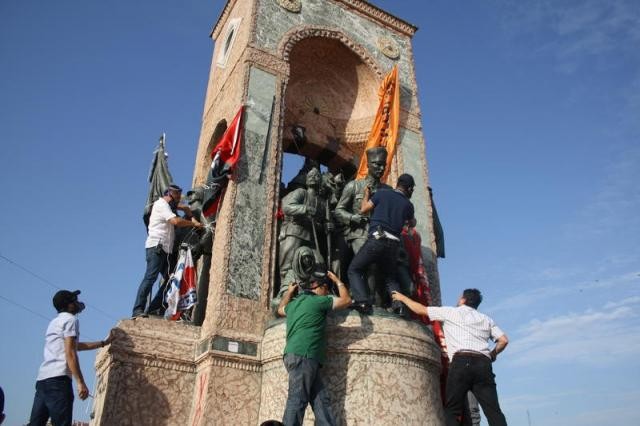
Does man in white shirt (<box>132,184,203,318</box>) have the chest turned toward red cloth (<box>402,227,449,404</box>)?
yes

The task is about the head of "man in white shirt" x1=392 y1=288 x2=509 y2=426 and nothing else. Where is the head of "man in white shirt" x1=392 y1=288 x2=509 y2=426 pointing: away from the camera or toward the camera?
away from the camera

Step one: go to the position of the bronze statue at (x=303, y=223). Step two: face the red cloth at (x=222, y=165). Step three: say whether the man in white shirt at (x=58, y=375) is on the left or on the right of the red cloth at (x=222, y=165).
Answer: left

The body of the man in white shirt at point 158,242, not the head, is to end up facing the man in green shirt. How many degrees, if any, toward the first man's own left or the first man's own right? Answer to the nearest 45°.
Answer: approximately 45° to the first man's own right

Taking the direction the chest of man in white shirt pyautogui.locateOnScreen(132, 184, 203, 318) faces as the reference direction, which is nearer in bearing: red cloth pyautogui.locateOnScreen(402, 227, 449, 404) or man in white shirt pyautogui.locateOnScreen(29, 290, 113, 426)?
the red cloth

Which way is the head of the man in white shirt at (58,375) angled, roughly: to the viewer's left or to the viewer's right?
to the viewer's right

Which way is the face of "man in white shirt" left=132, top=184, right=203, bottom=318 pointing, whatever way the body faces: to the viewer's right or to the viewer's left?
to the viewer's right

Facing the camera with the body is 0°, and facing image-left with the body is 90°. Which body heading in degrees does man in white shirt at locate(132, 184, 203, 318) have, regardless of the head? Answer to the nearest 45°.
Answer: approximately 270°

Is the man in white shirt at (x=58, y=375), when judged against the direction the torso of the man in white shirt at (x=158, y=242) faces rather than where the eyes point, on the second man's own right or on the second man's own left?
on the second man's own right
